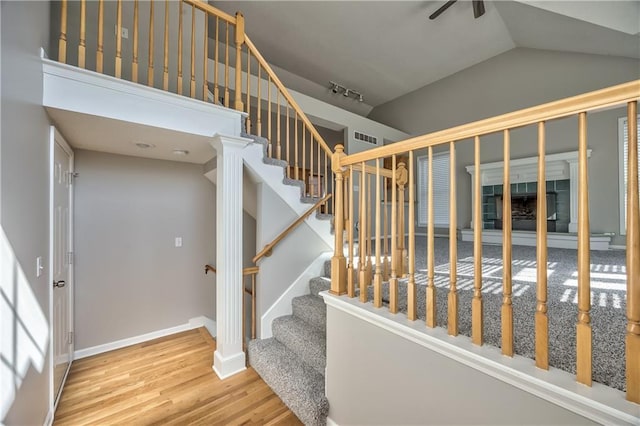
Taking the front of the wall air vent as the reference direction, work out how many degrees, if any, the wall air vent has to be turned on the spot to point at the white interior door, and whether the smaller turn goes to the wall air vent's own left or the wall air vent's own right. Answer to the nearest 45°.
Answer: approximately 90° to the wall air vent's own right

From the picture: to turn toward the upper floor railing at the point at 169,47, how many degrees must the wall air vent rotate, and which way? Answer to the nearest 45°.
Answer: approximately 90° to its right

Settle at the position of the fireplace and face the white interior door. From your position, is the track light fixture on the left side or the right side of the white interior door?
right

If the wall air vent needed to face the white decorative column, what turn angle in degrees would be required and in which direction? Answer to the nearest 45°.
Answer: approximately 45° to its right

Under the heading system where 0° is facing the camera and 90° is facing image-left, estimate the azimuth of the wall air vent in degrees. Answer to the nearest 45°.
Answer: approximately 315°
